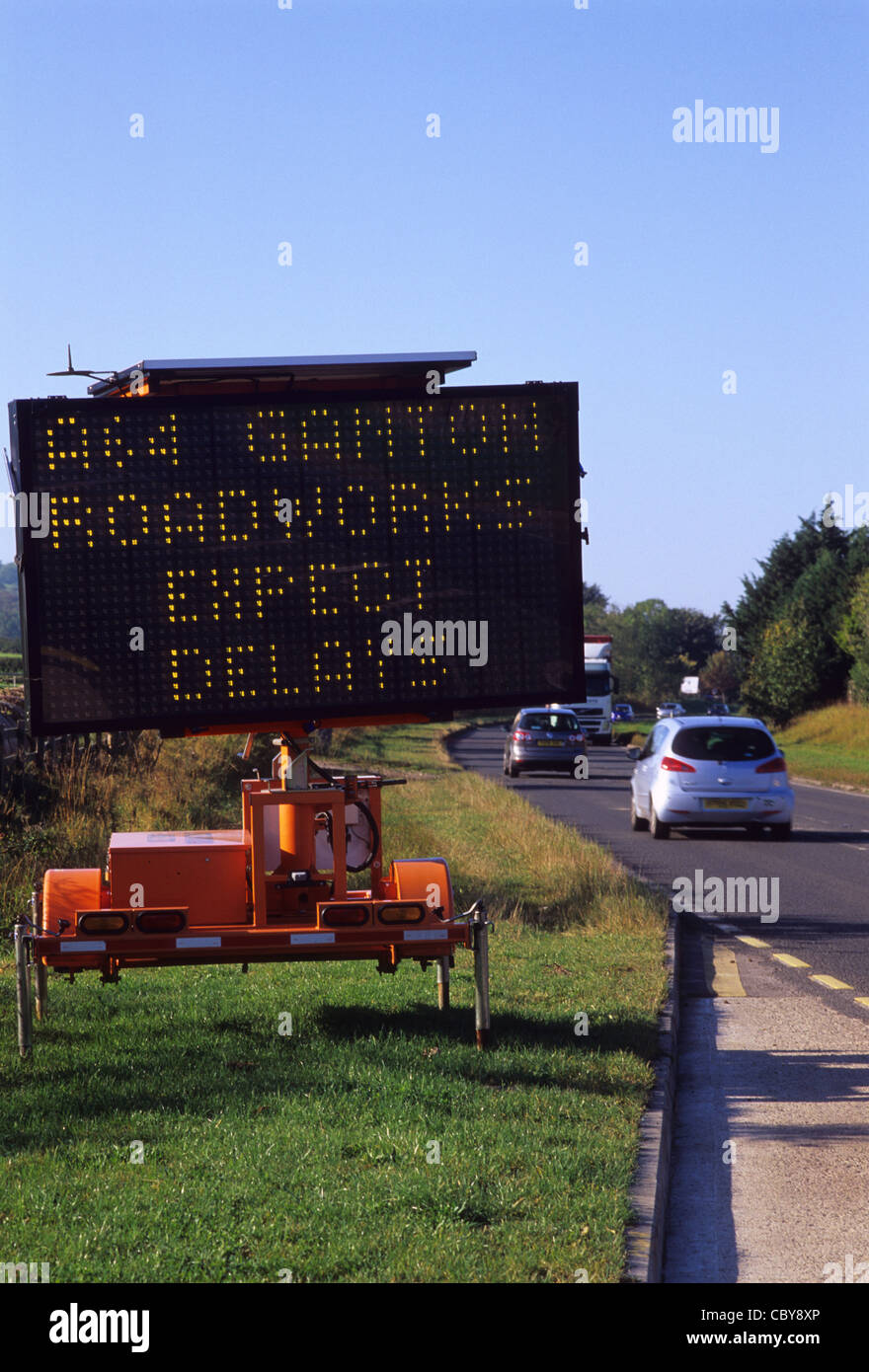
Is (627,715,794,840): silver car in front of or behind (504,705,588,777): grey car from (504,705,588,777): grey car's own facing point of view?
behind

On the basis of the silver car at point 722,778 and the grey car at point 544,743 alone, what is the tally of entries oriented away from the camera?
2

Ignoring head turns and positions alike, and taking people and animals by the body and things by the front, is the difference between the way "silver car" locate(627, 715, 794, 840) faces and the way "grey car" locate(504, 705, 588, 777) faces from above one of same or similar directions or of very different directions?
same or similar directions

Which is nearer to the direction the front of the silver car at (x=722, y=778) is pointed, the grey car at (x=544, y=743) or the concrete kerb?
the grey car

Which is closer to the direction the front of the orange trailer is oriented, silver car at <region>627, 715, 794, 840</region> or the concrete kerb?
the silver car

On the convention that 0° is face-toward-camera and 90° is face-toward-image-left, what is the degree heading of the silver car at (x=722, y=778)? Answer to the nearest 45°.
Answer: approximately 180°

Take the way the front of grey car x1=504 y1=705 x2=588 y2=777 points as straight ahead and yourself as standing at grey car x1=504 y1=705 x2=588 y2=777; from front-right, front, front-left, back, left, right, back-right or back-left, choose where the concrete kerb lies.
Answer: back

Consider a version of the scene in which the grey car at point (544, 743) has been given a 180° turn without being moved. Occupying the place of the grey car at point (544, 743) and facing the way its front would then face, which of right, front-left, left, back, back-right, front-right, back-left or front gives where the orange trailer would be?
front

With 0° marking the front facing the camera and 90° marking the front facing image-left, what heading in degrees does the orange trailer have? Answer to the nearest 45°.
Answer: approximately 180°

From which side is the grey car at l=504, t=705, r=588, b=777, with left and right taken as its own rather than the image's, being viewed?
back

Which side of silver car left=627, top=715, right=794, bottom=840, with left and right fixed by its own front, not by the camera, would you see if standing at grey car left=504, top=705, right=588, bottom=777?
front

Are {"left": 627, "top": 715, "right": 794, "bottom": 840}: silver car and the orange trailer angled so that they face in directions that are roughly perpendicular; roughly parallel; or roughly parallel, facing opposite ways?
roughly parallel

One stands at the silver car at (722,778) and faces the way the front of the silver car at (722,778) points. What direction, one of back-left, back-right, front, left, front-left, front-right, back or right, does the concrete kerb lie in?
back
